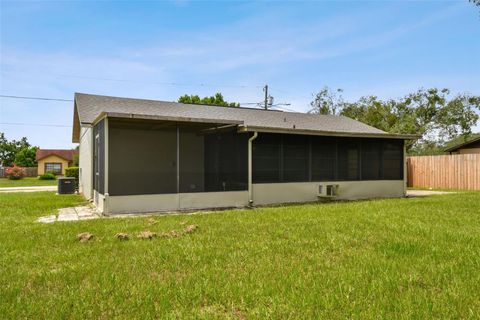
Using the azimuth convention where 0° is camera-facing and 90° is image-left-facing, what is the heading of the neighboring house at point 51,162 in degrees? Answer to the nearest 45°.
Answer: approximately 0°

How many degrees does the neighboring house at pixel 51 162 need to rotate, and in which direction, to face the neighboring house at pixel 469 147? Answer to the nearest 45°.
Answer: approximately 45° to its left

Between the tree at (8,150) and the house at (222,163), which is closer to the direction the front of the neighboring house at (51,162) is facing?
the house

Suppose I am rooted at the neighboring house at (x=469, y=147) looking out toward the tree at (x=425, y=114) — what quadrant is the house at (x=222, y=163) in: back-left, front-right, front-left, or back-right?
back-left

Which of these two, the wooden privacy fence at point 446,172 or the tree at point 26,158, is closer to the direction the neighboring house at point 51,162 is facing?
the wooden privacy fence

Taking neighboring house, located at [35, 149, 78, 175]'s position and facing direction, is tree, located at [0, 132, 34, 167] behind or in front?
behind

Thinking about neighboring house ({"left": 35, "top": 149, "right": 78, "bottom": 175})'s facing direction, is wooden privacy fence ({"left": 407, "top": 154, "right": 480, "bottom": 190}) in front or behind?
in front

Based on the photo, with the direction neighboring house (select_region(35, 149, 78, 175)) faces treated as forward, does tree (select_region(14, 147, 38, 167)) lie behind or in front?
behind

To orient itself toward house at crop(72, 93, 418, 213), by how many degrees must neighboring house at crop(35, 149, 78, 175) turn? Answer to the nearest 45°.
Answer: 0° — it already faces it
